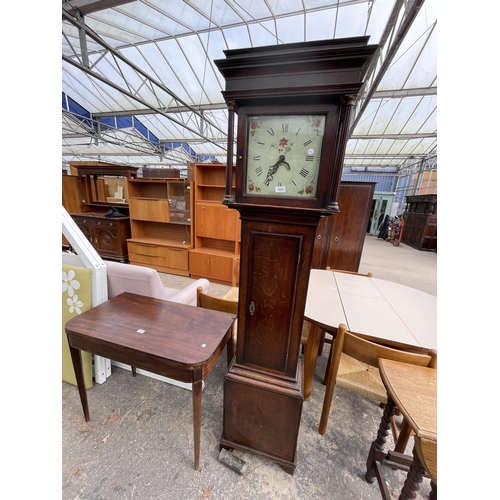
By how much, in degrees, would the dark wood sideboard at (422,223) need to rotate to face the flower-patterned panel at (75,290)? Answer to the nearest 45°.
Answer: approximately 45° to its left

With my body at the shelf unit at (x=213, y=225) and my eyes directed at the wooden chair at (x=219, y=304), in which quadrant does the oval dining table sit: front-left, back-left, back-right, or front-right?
front-left

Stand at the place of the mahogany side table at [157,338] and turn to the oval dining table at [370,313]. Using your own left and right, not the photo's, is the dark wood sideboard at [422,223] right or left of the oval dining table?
left

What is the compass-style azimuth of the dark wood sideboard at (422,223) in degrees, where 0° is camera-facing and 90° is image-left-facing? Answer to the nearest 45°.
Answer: approximately 45°
